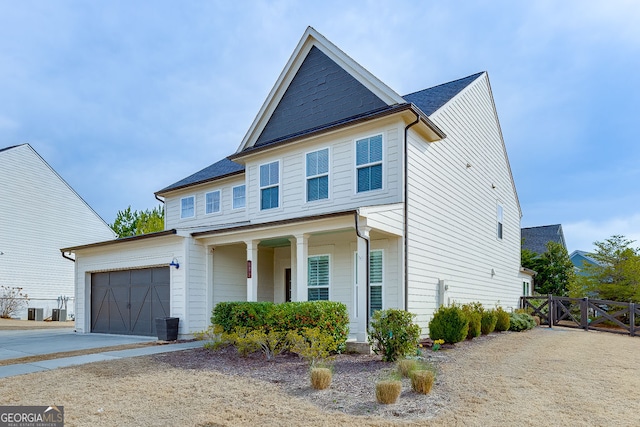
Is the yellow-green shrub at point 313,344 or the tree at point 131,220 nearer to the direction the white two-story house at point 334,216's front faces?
the yellow-green shrub

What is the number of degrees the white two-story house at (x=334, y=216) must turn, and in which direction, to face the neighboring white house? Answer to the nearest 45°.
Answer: approximately 90° to its right

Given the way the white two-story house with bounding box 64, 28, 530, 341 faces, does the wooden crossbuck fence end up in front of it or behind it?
behind

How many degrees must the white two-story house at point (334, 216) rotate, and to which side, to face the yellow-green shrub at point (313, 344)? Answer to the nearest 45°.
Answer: approximately 45° to its left

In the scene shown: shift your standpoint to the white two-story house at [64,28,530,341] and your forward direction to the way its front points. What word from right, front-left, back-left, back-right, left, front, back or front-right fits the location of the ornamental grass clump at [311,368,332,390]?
front-left

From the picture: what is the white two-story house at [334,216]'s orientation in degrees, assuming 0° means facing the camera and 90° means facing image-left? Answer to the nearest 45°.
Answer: approximately 45°

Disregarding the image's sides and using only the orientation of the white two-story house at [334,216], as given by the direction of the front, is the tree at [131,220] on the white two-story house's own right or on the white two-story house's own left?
on the white two-story house's own right

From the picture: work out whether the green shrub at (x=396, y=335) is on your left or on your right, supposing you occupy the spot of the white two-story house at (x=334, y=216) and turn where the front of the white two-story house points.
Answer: on your left

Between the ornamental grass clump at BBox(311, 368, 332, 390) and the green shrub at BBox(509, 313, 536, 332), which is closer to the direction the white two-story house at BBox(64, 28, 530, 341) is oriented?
the ornamental grass clump
